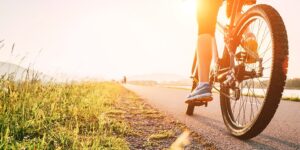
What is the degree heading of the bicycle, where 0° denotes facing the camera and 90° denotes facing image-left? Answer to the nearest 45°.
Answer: approximately 135°
